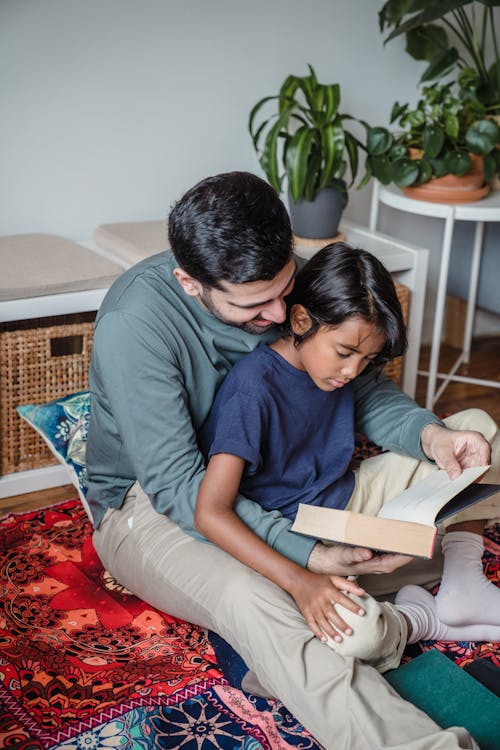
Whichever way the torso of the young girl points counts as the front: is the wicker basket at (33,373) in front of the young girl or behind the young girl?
behind

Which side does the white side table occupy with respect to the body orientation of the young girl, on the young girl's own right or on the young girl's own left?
on the young girl's own left

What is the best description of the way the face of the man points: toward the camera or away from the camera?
toward the camera

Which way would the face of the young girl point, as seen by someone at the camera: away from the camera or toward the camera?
toward the camera

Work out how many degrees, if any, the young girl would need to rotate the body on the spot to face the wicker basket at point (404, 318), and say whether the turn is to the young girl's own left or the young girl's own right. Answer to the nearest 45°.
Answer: approximately 135° to the young girl's own left

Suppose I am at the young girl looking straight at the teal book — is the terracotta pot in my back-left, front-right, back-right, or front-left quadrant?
back-left

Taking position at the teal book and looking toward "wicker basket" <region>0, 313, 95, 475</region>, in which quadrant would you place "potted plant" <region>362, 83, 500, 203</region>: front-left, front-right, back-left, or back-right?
front-right

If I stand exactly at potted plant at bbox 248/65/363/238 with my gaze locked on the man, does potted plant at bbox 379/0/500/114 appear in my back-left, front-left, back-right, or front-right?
back-left

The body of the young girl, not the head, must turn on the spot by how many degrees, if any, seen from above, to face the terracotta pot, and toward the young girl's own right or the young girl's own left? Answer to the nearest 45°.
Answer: approximately 135° to the young girl's own left

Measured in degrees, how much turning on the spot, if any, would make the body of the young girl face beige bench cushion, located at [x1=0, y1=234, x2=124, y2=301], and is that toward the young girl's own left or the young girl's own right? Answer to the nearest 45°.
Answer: approximately 180°

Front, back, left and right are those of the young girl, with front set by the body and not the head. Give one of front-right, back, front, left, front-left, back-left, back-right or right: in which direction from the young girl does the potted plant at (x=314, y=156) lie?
back-left

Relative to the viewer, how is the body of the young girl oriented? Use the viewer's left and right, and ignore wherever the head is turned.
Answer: facing the viewer and to the right of the viewer

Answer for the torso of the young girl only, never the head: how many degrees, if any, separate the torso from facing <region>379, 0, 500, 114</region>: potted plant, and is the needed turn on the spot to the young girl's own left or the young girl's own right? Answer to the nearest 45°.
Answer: approximately 135° to the young girl's own left
